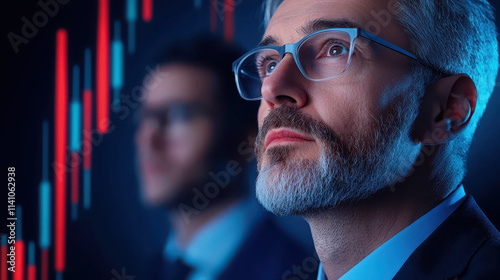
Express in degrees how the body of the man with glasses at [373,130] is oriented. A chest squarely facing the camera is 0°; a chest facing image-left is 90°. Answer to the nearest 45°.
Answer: approximately 45°

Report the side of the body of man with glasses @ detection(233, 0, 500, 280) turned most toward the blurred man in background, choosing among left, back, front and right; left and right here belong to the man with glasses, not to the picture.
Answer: right

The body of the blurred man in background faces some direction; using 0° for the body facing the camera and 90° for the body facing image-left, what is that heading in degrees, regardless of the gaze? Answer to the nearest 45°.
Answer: approximately 45°
